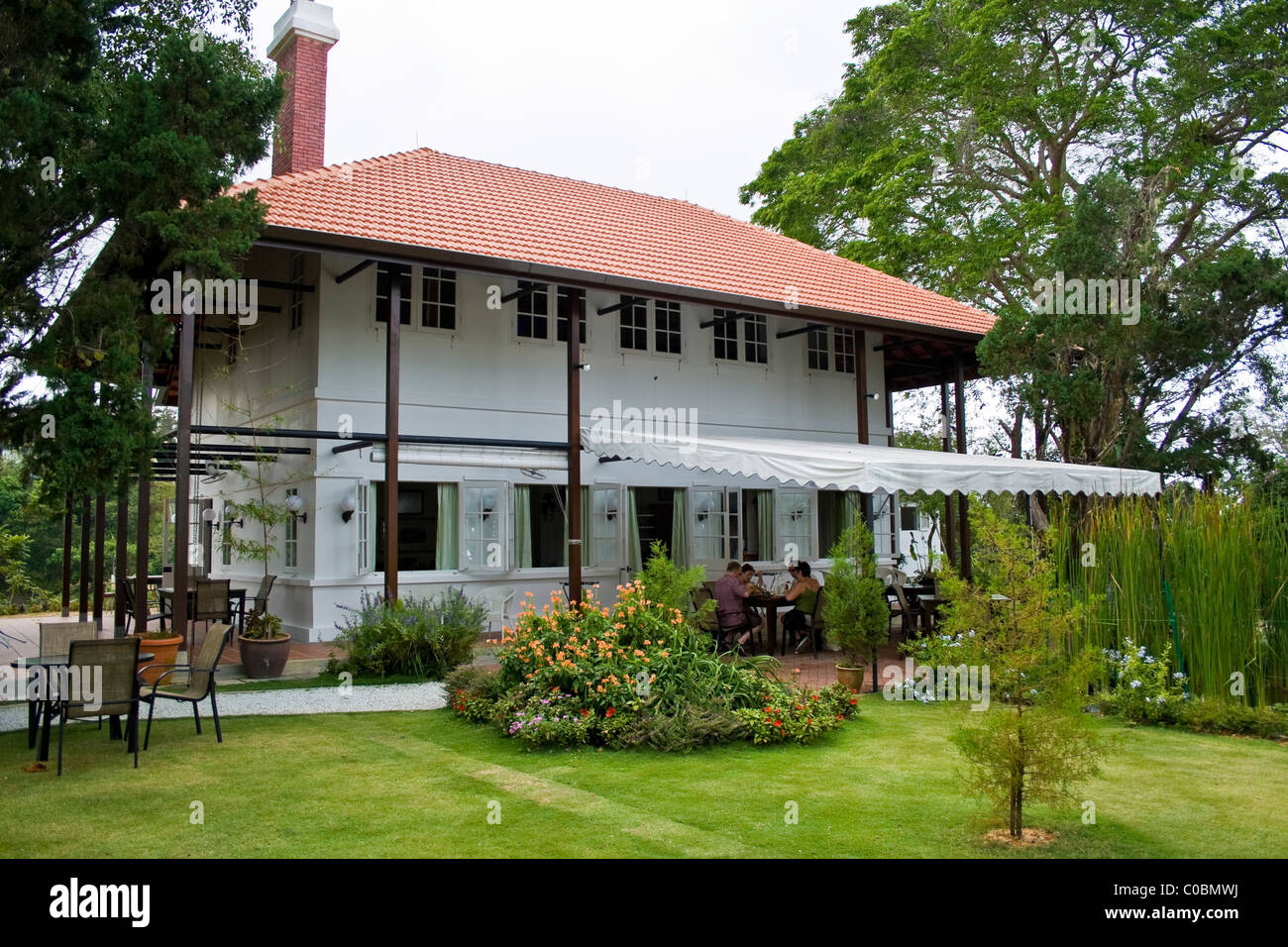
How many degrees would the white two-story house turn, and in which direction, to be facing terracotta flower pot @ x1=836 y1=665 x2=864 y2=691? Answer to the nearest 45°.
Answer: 0° — it already faces it

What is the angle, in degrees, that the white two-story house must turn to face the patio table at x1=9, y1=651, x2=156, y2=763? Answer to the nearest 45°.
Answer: approximately 45° to its right

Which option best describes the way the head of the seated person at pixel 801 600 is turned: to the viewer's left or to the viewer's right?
to the viewer's left

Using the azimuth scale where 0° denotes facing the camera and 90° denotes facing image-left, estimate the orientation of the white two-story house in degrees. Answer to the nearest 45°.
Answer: approximately 315°

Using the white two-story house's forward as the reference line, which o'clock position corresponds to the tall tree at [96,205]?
The tall tree is roughly at 2 o'clock from the white two-story house.

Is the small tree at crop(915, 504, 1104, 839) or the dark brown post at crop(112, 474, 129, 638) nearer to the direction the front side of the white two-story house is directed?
the small tree

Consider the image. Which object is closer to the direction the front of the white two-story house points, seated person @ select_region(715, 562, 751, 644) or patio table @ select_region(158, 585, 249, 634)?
the seated person

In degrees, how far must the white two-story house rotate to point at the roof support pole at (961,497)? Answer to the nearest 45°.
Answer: approximately 45° to its left

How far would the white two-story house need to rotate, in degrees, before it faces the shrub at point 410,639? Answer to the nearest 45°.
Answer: approximately 45° to its right
